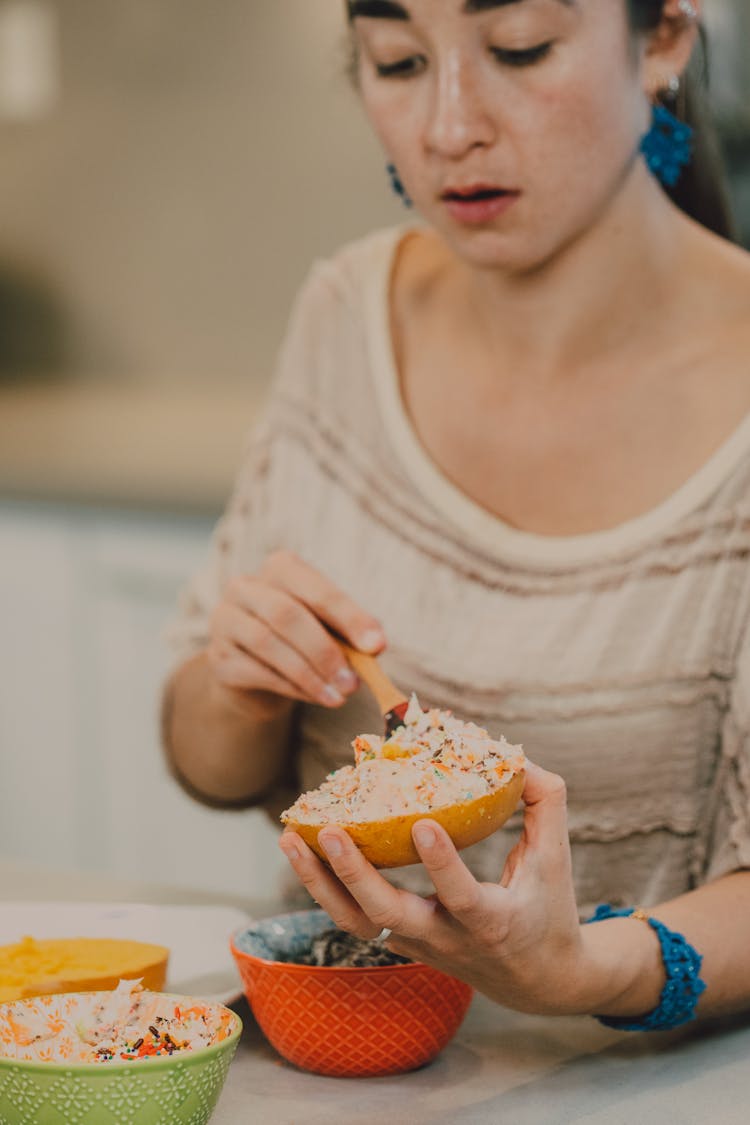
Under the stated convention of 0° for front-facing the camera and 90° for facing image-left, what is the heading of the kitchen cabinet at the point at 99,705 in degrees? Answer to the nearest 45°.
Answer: approximately 0°

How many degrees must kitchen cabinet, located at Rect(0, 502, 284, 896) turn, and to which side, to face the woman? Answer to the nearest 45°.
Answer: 0° — it already faces them

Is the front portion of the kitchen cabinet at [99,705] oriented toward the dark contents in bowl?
yes

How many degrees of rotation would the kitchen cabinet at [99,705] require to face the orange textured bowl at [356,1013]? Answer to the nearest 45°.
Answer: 0° — it already faces it

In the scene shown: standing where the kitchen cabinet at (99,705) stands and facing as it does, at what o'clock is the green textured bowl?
The green textured bowl is roughly at 12 o'clock from the kitchen cabinet.

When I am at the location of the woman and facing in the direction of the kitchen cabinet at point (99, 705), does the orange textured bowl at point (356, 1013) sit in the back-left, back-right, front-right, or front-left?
back-left

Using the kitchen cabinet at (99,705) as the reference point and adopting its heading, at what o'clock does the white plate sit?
The white plate is roughly at 12 o'clock from the kitchen cabinet.
